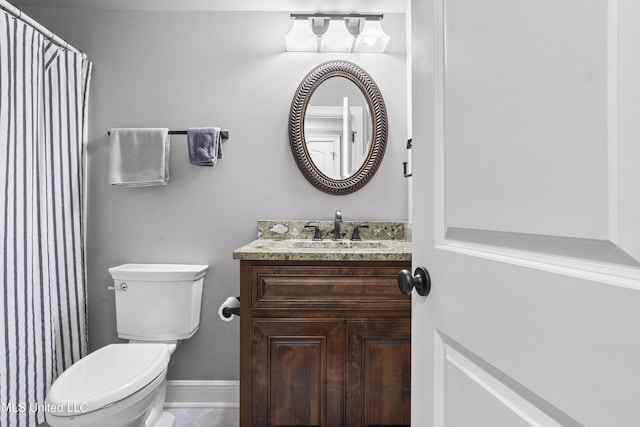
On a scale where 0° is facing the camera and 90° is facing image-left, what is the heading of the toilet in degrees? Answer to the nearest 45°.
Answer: approximately 45°

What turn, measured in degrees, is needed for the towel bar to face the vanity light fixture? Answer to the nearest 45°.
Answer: approximately 45° to its left

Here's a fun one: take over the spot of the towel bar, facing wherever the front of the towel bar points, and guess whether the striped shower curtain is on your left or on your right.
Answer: on your right

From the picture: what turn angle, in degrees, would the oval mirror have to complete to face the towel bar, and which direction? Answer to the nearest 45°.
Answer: approximately 90° to its right

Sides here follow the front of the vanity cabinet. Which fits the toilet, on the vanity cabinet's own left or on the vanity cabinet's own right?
on the vanity cabinet's own right

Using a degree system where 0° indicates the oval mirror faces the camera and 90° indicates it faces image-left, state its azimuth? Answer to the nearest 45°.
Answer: approximately 0°

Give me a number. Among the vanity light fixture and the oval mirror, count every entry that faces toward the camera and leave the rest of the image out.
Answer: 2
